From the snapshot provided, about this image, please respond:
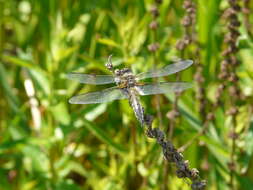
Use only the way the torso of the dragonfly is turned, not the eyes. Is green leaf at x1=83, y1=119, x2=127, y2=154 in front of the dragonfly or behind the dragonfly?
in front
